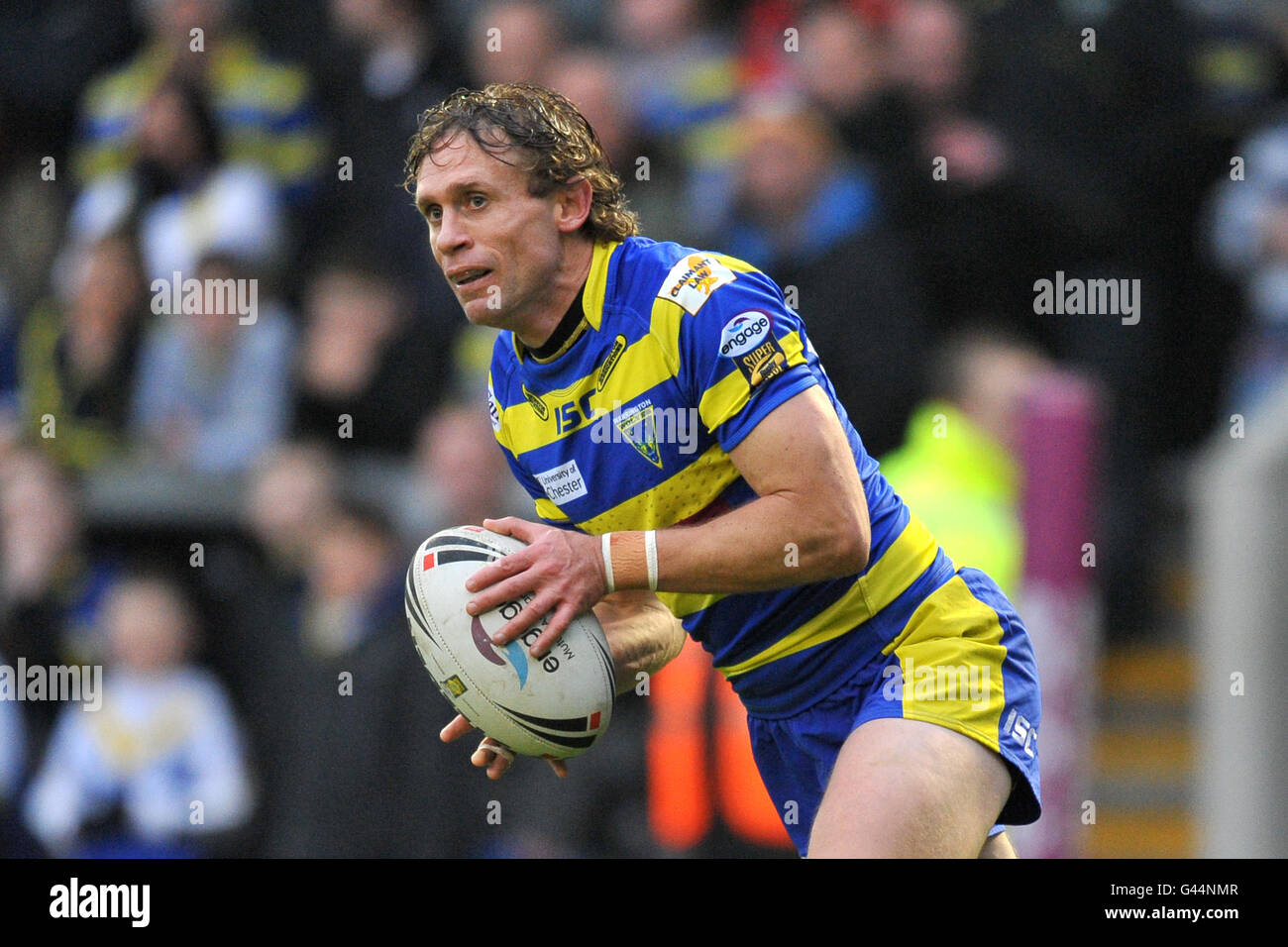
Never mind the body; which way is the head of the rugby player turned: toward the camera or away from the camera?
toward the camera
